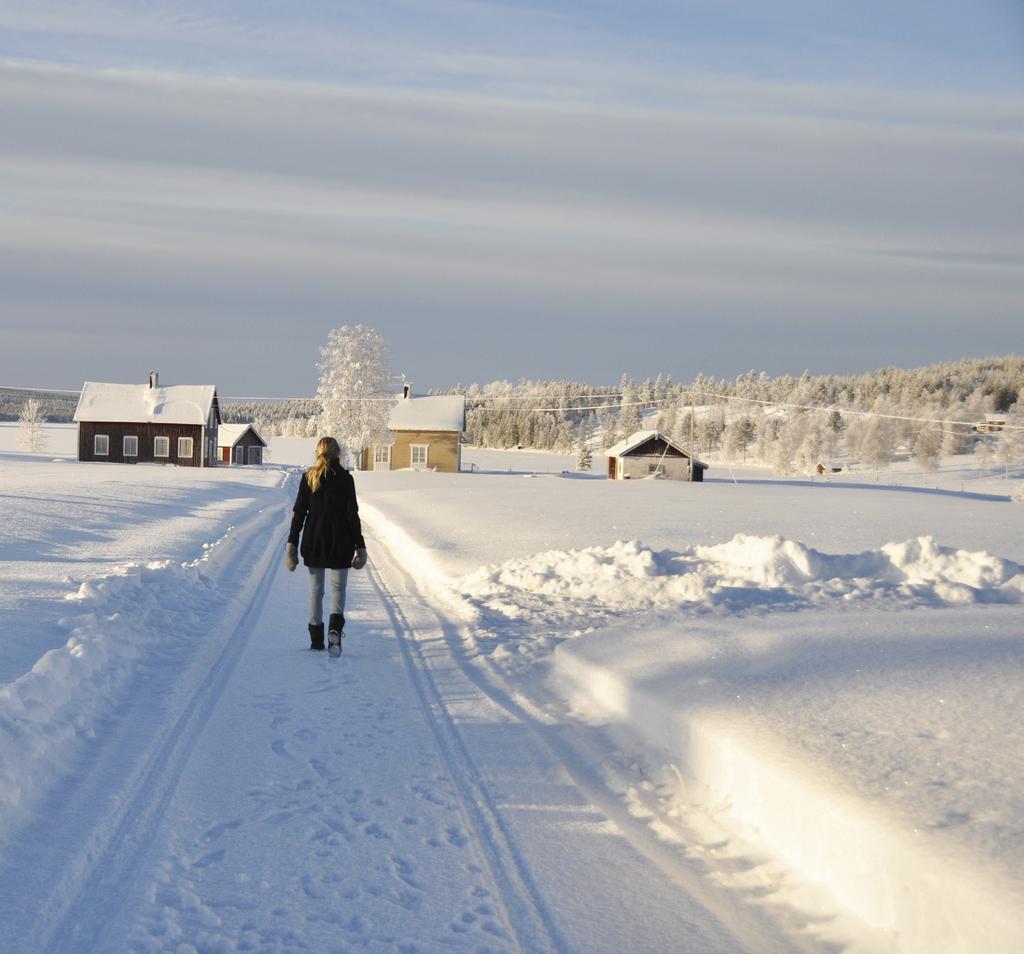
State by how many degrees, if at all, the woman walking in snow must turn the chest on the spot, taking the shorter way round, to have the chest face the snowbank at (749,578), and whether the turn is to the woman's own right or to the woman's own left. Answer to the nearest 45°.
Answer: approximately 45° to the woman's own right

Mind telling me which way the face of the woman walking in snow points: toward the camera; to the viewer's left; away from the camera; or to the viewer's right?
away from the camera

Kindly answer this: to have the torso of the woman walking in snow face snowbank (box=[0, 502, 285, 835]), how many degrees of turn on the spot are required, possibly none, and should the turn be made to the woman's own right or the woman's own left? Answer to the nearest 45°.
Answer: approximately 135° to the woman's own left

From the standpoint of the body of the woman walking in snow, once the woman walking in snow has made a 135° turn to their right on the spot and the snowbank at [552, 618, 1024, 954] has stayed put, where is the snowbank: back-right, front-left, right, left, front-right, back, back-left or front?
front

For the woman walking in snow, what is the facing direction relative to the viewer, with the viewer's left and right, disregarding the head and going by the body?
facing away from the viewer
